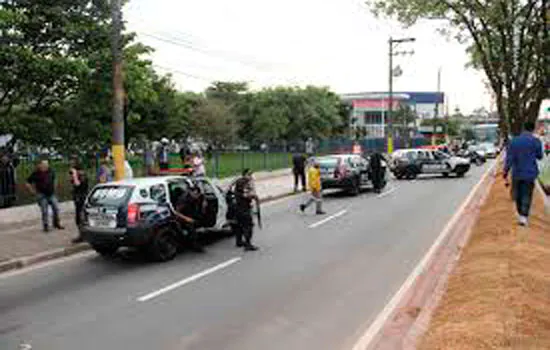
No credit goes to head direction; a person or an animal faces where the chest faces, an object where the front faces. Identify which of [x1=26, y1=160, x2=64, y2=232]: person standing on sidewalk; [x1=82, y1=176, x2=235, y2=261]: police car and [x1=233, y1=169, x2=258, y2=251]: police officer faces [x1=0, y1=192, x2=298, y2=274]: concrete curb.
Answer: the person standing on sidewalk

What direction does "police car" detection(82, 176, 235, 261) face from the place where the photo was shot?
facing away from the viewer and to the right of the viewer

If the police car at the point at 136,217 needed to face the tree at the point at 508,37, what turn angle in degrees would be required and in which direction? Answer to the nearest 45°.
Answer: approximately 45° to its right

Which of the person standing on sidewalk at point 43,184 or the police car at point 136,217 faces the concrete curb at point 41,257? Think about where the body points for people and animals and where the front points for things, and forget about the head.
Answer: the person standing on sidewalk

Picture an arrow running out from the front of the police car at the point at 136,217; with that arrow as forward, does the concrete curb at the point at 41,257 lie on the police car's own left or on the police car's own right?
on the police car's own left
